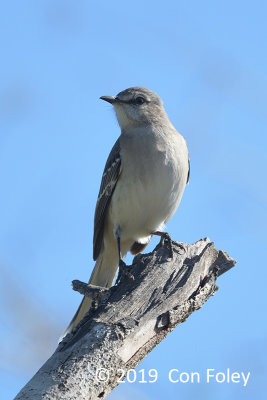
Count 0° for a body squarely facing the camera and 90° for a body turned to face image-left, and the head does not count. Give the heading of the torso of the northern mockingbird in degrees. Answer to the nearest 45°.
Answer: approximately 315°
